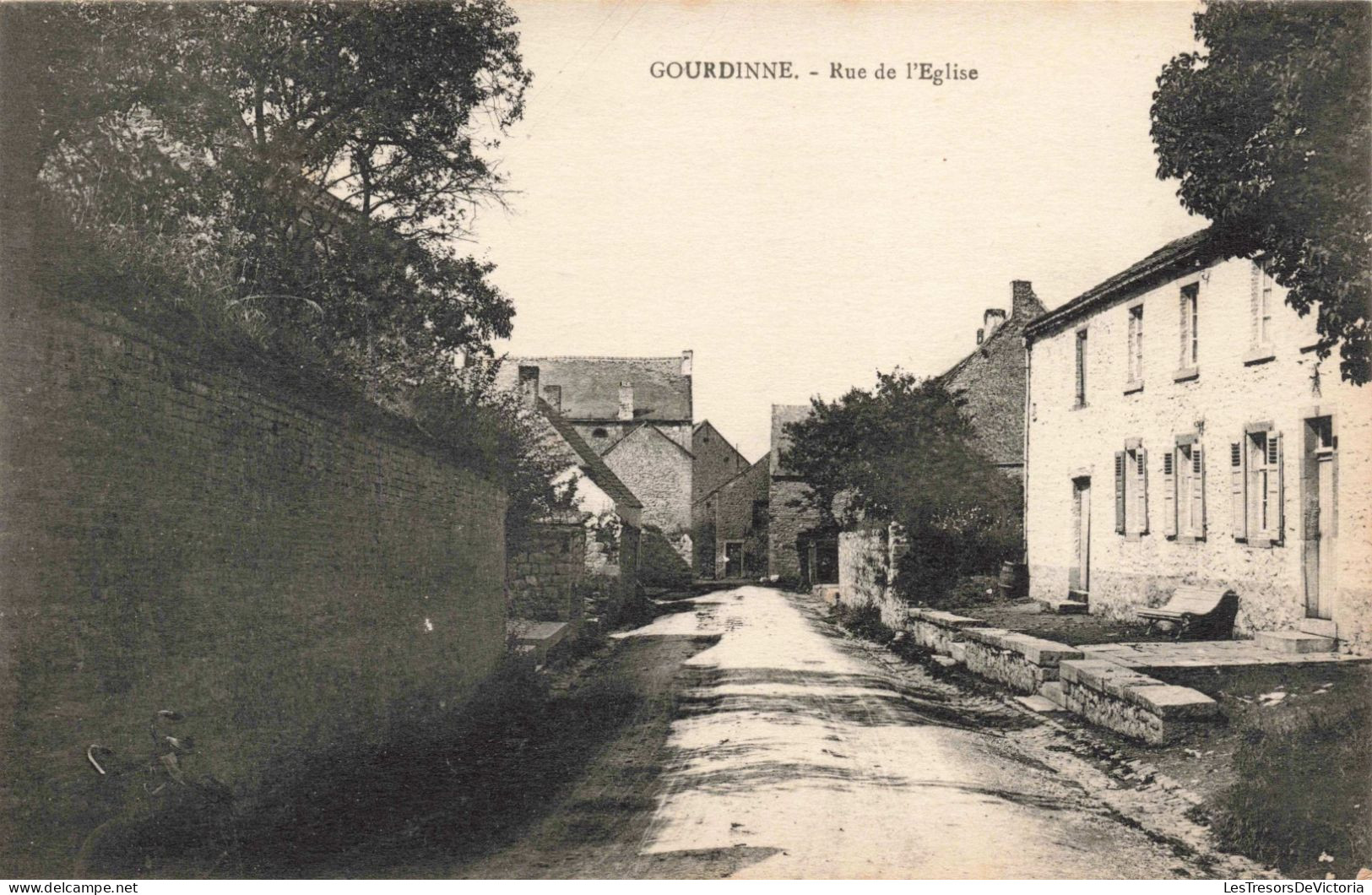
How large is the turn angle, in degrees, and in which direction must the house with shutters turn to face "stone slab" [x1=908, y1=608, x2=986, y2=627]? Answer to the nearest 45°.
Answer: approximately 45° to its right

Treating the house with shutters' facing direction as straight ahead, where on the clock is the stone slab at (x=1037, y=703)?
The stone slab is roughly at 11 o'clock from the house with shutters.

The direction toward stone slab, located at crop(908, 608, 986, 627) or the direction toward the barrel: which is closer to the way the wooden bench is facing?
the stone slab

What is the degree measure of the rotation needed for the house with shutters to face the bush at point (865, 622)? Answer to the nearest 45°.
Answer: approximately 90° to its right

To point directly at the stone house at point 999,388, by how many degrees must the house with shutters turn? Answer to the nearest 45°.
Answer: approximately 135° to its right

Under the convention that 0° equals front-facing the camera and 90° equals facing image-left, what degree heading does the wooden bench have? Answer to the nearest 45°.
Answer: approximately 45°

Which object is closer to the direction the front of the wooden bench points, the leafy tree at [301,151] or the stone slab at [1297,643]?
the leafy tree

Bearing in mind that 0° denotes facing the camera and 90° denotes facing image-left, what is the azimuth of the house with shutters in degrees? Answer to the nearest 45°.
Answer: approximately 45°
